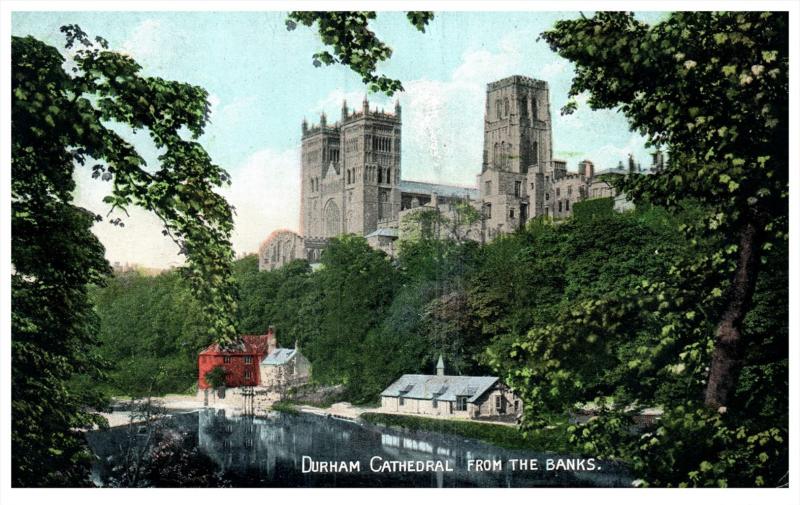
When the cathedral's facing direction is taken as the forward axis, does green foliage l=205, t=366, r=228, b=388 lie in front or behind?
in front

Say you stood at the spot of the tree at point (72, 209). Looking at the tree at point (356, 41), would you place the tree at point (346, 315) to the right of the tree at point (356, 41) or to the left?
left

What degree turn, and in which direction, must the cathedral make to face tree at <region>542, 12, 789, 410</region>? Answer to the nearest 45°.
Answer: approximately 90° to its left

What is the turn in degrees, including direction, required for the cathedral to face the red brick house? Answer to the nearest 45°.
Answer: approximately 45° to its right

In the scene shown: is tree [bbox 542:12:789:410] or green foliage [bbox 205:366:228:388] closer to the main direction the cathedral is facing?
the green foliage

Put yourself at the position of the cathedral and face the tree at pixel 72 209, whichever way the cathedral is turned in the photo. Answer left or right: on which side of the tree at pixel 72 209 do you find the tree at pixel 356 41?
left

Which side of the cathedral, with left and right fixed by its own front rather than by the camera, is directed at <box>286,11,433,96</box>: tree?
front

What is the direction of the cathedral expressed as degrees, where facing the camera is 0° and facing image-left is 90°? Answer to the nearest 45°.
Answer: approximately 45°
